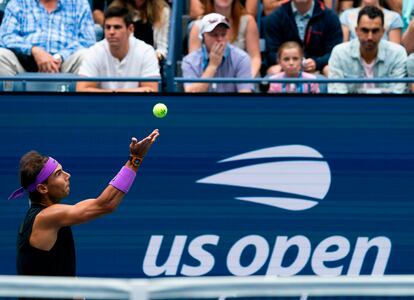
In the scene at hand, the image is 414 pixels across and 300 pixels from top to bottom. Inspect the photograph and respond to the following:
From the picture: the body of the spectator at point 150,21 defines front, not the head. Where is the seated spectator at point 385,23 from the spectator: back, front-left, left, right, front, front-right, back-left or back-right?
back-left

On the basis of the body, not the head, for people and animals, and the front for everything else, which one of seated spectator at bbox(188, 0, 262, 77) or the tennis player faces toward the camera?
the seated spectator

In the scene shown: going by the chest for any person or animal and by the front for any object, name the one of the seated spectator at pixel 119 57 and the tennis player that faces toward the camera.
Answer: the seated spectator

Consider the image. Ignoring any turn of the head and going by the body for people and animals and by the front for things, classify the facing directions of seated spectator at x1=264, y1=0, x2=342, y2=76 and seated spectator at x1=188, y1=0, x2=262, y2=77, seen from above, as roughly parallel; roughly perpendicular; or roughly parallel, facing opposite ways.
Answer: roughly parallel

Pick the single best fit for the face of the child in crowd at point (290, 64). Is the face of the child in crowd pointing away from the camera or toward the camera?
toward the camera

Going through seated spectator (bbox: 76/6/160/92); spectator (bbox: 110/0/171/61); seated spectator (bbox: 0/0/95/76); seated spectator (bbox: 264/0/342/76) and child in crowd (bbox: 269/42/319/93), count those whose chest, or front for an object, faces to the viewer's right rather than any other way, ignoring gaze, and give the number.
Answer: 0

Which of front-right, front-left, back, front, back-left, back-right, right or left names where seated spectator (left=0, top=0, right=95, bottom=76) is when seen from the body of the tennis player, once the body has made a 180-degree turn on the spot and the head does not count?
right

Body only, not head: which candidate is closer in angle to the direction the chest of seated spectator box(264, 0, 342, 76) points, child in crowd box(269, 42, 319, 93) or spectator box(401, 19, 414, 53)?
the child in crowd

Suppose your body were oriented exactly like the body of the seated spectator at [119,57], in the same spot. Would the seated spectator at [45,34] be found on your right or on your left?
on your right

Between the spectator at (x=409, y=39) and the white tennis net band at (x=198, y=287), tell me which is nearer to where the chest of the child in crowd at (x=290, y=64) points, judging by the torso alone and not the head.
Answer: the white tennis net band

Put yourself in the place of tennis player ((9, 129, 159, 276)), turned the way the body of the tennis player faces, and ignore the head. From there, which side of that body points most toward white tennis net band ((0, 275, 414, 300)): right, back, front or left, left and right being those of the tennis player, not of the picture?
right

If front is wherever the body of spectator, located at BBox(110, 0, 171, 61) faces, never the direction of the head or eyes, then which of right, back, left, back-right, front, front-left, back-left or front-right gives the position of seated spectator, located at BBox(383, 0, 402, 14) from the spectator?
back-left

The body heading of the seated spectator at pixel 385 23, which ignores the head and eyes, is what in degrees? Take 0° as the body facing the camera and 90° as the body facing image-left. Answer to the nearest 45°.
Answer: approximately 0°

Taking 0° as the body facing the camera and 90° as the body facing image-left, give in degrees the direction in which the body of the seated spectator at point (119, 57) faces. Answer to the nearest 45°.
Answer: approximately 0°

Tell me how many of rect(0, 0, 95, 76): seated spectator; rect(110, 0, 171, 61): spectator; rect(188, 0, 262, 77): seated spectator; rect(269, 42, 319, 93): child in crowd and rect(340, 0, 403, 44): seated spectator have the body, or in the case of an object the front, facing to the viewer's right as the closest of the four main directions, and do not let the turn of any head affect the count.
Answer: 0

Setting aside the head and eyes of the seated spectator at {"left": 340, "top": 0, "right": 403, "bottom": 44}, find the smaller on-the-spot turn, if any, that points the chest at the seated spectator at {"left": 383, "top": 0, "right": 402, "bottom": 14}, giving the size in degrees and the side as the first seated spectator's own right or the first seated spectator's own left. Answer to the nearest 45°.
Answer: approximately 180°

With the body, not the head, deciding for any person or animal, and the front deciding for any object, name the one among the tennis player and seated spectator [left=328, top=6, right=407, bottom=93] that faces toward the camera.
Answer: the seated spectator

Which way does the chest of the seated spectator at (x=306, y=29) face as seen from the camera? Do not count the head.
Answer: toward the camera

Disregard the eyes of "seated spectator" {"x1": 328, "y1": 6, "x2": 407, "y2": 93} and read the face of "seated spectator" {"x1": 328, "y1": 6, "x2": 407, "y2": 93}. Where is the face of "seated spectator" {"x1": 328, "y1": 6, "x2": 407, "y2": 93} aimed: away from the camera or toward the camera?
toward the camera
